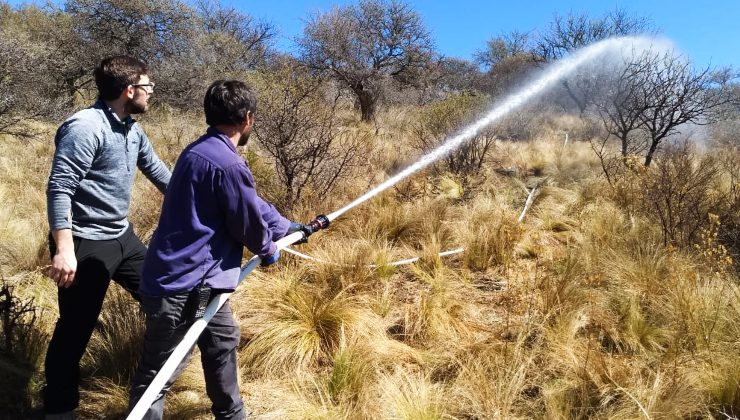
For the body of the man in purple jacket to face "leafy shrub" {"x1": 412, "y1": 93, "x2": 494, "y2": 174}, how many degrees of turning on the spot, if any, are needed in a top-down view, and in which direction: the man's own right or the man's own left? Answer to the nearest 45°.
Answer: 0° — they already face it

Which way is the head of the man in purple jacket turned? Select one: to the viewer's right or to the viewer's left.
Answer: to the viewer's right

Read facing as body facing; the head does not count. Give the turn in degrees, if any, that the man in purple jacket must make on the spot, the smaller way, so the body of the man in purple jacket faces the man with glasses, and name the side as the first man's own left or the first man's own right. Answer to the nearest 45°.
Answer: approximately 90° to the first man's own left

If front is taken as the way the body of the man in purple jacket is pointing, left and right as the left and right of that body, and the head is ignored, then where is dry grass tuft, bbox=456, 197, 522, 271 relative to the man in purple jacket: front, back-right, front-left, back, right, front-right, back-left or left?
front

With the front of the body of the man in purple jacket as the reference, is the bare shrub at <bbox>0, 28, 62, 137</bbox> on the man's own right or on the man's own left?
on the man's own left

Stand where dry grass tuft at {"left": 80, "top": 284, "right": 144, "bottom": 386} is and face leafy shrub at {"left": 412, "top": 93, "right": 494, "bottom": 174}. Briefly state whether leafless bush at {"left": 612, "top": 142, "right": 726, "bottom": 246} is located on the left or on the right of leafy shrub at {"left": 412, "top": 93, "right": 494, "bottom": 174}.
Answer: right

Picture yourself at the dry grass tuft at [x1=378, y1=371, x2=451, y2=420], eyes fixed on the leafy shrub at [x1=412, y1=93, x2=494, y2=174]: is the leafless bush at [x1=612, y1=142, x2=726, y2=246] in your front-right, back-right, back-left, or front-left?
front-right

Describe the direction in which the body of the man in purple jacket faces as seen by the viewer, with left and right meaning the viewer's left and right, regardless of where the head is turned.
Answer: facing away from the viewer and to the right of the viewer

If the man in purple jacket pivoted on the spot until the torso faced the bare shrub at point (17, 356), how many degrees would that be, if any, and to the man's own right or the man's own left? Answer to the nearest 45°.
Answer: approximately 90° to the man's own left

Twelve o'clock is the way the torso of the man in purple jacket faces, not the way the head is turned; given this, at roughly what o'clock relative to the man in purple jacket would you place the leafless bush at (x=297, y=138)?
The leafless bush is roughly at 11 o'clock from the man in purple jacket.

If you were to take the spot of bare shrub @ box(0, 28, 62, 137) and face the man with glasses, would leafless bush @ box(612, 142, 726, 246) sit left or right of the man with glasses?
left

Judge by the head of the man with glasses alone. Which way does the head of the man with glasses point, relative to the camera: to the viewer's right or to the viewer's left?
to the viewer's right
